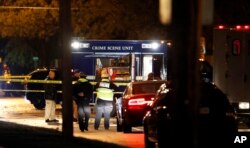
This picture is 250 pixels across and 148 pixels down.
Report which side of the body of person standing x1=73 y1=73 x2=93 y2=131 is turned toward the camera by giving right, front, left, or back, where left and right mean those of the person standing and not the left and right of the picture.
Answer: back

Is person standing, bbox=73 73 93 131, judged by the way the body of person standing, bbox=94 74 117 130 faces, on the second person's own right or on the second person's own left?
on the second person's own left

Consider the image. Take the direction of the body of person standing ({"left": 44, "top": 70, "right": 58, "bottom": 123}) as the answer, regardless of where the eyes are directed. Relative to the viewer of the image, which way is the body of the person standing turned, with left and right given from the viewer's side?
facing to the right of the viewer

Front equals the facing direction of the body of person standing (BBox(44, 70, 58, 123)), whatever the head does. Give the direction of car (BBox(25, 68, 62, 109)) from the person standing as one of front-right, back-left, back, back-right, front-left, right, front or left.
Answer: left

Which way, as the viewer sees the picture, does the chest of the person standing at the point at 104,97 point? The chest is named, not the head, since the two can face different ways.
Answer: away from the camera

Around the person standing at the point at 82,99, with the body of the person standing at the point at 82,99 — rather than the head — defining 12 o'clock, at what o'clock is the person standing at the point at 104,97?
the person standing at the point at 104,97 is roughly at 3 o'clock from the person standing at the point at 82,99.

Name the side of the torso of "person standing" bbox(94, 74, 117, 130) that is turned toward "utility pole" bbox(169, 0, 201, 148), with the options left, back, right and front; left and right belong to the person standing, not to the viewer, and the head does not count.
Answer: back
